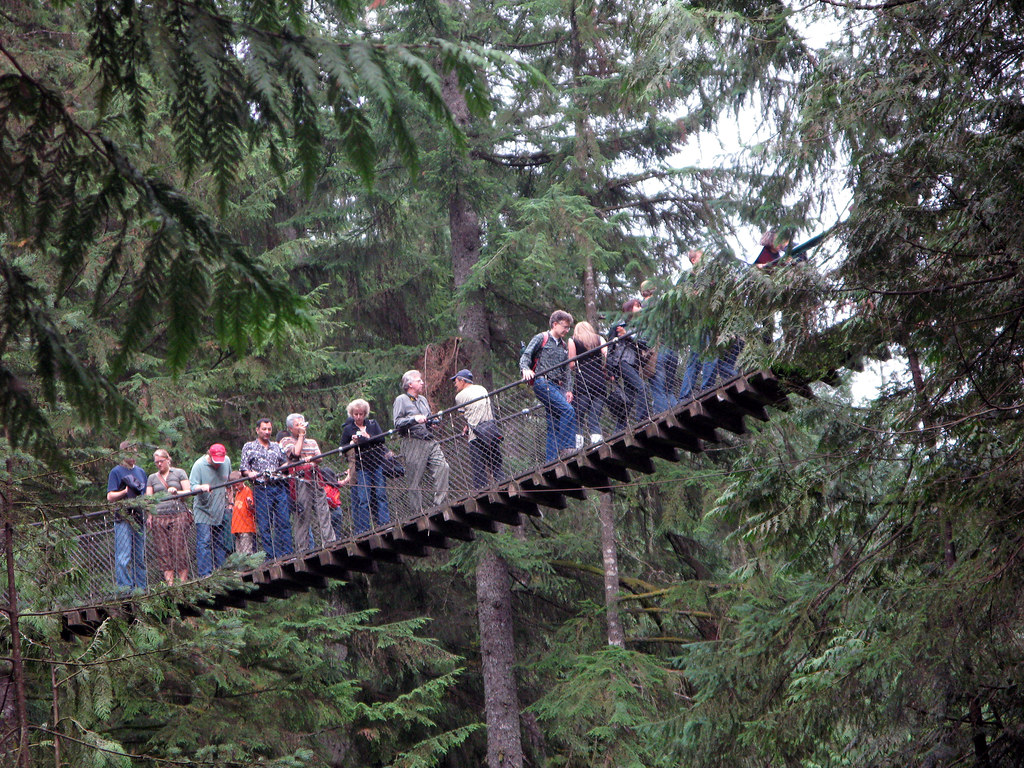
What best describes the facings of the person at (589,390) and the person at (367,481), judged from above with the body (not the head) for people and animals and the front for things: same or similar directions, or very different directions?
very different directions

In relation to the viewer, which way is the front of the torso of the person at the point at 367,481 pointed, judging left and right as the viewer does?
facing the viewer

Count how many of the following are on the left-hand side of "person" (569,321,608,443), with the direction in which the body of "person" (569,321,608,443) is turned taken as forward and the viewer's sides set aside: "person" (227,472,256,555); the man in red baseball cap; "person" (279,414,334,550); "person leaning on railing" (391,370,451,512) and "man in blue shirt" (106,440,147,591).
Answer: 5

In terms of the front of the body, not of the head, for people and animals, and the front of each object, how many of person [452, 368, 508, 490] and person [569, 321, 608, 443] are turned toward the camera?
0

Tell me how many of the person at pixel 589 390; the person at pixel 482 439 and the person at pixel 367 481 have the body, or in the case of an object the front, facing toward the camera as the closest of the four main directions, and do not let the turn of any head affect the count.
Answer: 1

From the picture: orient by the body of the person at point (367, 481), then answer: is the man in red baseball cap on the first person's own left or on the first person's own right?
on the first person's own right

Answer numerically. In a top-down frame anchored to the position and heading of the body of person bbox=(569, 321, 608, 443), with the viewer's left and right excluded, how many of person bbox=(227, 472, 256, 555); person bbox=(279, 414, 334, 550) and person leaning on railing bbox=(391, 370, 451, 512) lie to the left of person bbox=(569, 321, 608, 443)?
3

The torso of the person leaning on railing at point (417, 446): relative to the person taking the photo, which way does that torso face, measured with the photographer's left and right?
facing the viewer and to the right of the viewer

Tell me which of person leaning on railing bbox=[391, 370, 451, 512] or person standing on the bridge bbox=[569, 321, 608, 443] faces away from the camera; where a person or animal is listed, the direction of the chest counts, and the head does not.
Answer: person standing on the bridge bbox=[569, 321, 608, 443]

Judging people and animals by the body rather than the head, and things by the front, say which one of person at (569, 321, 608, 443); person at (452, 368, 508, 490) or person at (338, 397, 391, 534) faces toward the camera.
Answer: person at (338, 397, 391, 534)

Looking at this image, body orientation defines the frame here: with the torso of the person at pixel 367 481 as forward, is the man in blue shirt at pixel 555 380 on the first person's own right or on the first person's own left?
on the first person's own left

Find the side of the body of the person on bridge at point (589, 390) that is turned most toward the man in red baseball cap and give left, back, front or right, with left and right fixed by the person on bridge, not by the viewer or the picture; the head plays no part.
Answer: left

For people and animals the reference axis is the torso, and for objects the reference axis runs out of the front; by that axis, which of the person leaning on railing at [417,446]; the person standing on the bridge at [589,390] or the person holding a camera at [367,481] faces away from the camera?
the person standing on the bridge at [589,390]

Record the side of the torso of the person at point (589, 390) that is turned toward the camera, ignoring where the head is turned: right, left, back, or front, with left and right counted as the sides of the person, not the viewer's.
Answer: back
